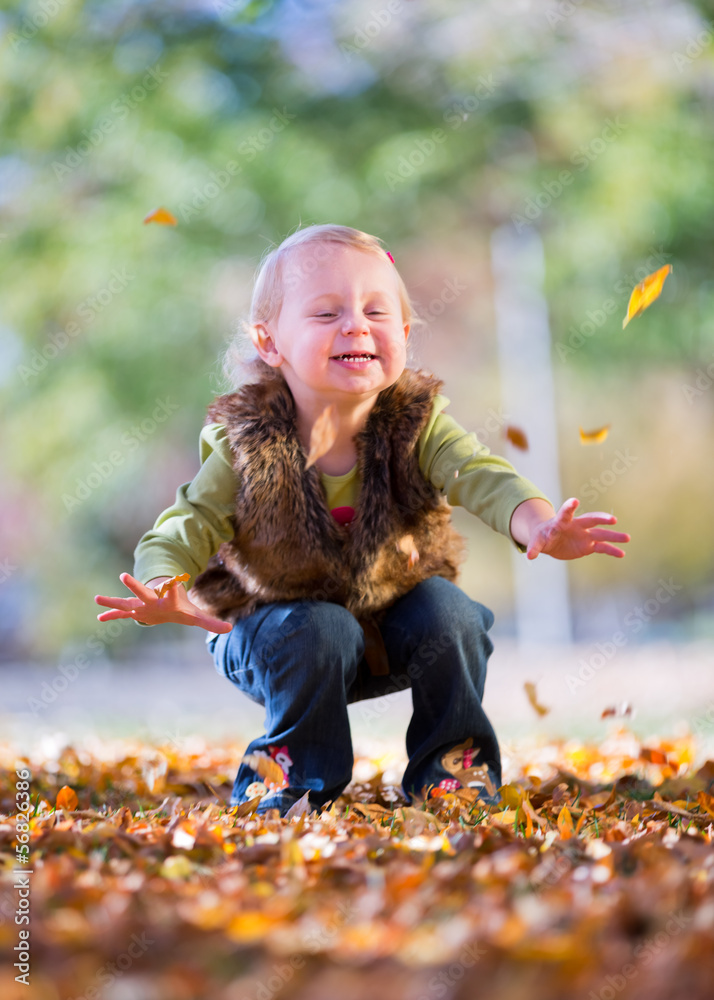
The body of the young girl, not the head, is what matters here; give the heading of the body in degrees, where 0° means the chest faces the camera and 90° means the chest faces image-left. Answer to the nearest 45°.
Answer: approximately 0°

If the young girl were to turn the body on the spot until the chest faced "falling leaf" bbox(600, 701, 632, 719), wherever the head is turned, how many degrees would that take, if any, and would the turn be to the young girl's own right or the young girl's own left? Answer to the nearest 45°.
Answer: approximately 135° to the young girl's own left
